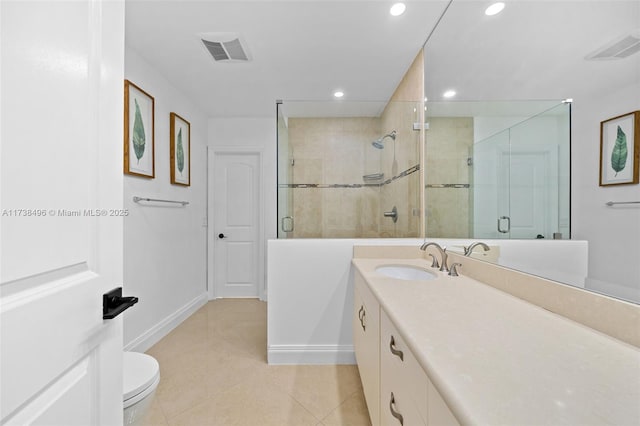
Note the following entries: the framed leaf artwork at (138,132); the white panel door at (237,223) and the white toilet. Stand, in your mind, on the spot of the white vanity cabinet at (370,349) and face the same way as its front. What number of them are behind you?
0

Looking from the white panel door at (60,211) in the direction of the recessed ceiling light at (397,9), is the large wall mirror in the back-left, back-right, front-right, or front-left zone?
front-right

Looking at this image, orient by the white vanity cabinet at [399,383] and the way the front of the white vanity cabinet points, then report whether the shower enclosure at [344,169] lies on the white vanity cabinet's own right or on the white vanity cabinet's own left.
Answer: on the white vanity cabinet's own right

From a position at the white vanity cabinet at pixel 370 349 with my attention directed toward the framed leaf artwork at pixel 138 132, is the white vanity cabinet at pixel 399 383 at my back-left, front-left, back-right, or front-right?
back-left

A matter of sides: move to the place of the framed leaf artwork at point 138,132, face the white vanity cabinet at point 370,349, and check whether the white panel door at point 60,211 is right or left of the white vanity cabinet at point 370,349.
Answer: right

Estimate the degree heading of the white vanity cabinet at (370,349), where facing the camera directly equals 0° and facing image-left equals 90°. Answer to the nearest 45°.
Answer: approximately 90°

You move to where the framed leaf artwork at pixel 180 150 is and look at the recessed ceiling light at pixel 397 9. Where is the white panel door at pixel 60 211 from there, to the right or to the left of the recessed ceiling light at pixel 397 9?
right

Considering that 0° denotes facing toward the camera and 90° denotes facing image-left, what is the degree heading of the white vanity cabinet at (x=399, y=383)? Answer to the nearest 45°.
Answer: approximately 90°

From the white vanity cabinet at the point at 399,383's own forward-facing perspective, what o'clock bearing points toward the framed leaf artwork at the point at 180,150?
The framed leaf artwork is roughly at 1 o'clock from the white vanity cabinet.

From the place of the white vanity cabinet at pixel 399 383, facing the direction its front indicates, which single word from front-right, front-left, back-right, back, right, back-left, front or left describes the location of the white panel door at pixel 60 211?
front-left

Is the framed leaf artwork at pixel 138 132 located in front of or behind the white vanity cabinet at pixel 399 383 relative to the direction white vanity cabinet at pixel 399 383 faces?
in front
